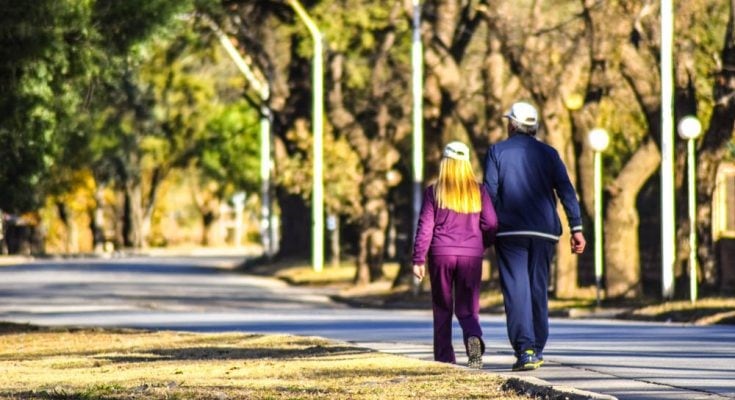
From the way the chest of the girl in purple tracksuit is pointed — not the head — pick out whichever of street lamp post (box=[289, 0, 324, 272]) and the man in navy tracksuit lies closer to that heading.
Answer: the street lamp post

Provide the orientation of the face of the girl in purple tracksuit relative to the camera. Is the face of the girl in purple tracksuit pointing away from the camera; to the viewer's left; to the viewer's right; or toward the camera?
away from the camera

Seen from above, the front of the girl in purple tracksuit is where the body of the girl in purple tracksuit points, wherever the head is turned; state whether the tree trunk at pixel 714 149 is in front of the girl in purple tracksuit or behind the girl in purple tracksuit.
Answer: in front

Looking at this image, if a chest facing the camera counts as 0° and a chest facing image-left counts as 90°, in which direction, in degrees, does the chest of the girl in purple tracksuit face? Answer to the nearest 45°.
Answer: approximately 180°

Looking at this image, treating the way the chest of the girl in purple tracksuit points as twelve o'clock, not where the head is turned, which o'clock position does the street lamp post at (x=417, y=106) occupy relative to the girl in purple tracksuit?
The street lamp post is roughly at 12 o'clock from the girl in purple tracksuit.
